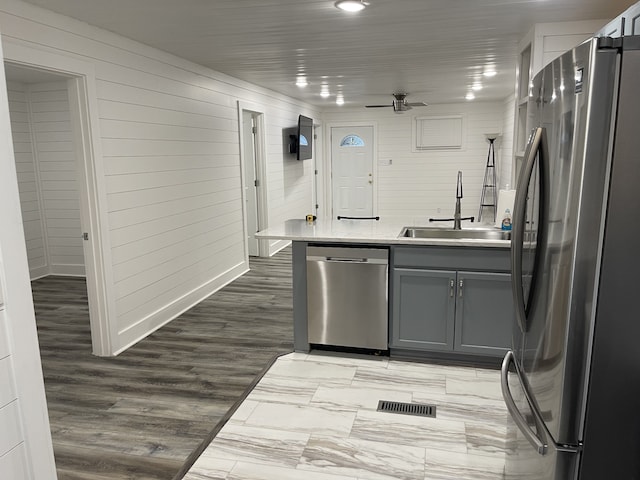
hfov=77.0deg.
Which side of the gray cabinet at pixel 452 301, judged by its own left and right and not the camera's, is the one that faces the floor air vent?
front

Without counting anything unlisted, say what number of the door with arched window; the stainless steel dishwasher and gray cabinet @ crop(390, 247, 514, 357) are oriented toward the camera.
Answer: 3

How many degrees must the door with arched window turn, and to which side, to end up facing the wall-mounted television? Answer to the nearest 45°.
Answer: approximately 45° to its right

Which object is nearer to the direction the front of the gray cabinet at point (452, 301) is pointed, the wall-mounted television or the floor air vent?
the floor air vent

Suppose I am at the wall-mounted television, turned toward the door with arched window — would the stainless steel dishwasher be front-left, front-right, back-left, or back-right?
back-right

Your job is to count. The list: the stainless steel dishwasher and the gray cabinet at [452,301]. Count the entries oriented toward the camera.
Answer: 2

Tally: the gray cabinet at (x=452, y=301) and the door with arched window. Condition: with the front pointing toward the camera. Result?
2

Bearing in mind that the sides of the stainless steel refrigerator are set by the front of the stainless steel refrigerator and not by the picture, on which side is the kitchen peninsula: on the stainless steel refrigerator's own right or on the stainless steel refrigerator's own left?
on the stainless steel refrigerator's own right

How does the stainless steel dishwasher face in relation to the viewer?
toward the camera

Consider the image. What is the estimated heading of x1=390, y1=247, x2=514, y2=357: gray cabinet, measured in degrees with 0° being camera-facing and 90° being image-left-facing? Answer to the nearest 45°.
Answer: approximately 0°

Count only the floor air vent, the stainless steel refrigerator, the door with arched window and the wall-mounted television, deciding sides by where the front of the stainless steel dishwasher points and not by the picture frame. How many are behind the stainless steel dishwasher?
2
